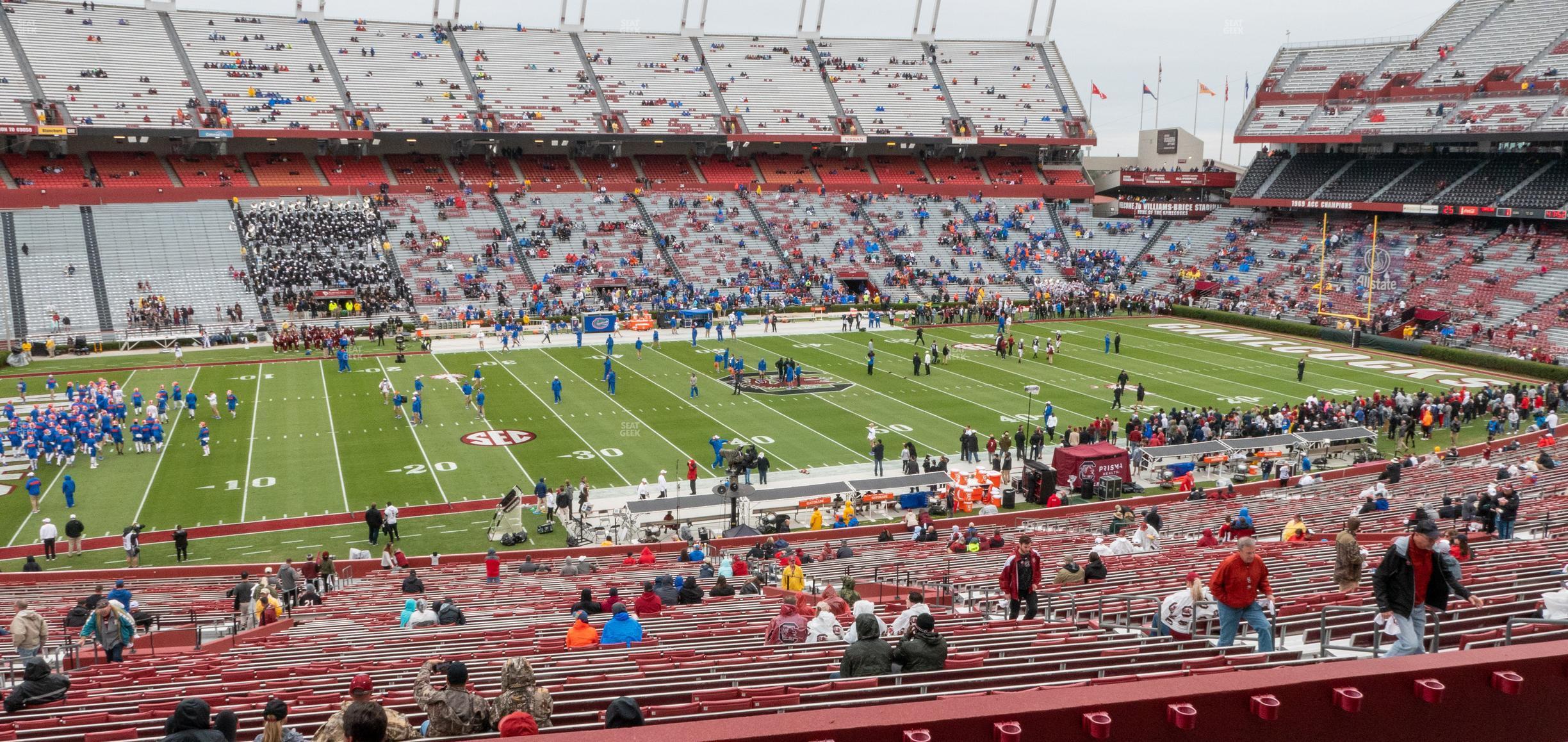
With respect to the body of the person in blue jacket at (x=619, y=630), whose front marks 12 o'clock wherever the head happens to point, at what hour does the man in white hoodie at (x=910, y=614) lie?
The man in white hoodie is roughly at 4 o'clock from the person in blue jacket.

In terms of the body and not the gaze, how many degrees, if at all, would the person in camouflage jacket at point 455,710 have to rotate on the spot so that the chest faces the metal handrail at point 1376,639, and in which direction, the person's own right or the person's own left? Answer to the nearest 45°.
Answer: approximately 90° to the person's own right

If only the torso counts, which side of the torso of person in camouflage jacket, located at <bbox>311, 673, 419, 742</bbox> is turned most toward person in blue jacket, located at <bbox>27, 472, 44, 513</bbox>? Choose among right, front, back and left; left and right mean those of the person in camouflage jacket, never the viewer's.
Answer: front

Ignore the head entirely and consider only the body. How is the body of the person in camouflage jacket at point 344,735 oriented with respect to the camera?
away from the camera

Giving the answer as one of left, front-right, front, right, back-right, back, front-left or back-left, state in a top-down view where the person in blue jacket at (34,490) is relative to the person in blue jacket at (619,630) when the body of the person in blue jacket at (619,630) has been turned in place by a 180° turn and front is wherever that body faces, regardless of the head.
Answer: back-right

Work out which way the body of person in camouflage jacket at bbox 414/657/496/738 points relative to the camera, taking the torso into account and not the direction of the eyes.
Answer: away from the camera

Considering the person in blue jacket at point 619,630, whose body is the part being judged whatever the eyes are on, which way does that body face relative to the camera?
away from the camera
